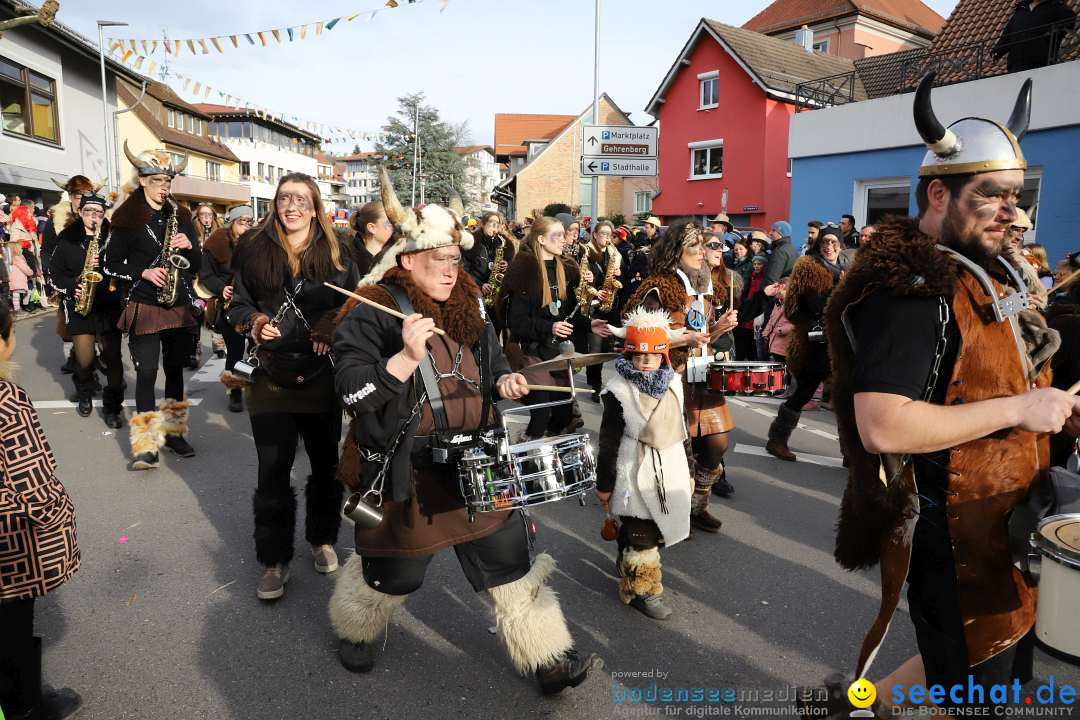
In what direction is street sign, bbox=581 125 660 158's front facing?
toward the camera

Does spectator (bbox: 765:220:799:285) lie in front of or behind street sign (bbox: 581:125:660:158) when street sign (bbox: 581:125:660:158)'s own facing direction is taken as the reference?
in front

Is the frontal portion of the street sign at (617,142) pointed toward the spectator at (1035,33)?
no

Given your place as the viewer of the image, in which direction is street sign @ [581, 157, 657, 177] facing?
facing the viewer

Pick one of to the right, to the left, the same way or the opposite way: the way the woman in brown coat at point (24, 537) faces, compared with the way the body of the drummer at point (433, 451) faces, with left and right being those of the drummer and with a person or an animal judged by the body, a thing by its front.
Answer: to the left

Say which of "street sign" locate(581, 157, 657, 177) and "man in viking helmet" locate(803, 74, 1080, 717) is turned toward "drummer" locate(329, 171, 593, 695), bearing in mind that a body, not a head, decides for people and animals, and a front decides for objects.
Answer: the street sign

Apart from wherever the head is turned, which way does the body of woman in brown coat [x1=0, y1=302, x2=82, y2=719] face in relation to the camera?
to the viewer's right

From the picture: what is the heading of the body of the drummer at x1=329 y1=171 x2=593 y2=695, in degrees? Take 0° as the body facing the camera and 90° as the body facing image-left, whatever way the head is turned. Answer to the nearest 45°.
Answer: approximately 315°

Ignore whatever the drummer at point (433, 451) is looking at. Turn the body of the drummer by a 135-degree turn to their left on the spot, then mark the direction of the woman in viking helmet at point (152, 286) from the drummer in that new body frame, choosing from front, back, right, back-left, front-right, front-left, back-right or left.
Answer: front-left

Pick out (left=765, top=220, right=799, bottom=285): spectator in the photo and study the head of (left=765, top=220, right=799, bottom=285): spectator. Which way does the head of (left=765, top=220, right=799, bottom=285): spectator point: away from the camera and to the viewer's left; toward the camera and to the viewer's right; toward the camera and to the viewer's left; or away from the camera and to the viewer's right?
toward the camera and to the viewer's left

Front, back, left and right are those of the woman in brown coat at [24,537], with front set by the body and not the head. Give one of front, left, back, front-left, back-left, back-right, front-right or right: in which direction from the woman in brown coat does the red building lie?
front-left

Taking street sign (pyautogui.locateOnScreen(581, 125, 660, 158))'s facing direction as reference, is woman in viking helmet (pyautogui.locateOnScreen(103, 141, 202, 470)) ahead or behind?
ahead

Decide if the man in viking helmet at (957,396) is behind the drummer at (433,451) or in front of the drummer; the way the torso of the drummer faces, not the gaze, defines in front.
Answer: in front

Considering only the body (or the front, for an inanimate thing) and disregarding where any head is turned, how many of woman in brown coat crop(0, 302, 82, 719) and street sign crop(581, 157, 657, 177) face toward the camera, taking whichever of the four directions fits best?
1
